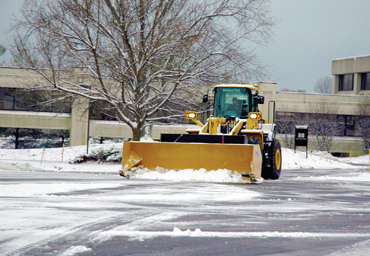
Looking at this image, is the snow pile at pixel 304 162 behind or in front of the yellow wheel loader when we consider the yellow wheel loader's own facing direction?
behind

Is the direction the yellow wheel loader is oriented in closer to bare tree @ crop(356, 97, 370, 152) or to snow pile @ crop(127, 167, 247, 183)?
the snow pile

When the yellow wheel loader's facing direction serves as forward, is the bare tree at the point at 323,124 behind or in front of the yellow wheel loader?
behind

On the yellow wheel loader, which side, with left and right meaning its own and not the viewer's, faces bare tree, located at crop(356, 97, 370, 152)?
back

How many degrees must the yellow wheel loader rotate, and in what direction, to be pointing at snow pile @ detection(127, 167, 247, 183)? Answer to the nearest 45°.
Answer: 0° — it already faces it

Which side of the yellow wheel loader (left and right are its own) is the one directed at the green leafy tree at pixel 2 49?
right

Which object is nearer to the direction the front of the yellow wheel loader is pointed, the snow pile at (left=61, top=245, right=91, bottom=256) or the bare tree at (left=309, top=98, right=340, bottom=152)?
the snow pile

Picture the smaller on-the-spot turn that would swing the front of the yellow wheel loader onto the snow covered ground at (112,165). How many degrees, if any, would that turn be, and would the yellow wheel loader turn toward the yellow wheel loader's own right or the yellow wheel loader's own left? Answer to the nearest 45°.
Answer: approximately 90° to the yellow wheel loader's own right

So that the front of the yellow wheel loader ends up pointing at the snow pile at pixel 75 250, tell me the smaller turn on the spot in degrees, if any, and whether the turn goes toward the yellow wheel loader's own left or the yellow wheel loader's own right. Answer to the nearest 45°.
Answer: approximately 45° to the yellow wheel loader's own left

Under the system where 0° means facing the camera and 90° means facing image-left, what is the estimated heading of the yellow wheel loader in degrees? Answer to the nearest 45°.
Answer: approximately 45°
